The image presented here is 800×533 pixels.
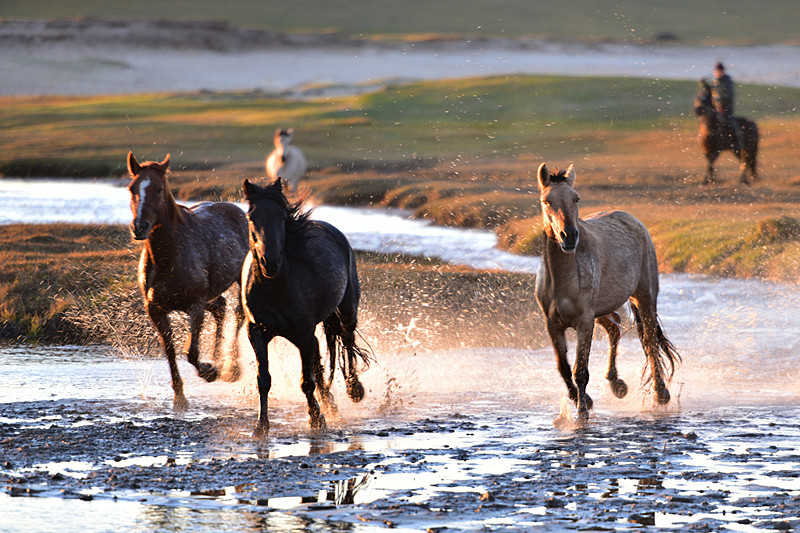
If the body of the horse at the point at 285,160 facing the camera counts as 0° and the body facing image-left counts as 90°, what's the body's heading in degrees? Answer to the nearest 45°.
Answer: approximately 0°

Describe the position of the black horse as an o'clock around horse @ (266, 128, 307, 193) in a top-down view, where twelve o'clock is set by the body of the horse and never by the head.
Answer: The black horse is roughly at 12 o'clock from the horse.

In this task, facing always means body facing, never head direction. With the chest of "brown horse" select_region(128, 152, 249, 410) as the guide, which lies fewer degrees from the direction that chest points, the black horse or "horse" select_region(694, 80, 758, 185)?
the black horse

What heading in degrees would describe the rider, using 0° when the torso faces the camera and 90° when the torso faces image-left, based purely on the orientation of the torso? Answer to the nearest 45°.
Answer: approximately 45°

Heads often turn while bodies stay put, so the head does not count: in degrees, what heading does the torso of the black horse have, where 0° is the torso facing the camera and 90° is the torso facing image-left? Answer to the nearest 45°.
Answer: approximately 45°

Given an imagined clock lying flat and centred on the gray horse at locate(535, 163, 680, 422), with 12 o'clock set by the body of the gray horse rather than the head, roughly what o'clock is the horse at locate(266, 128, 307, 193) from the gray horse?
The horse is roughly at 4 o'clock from the gray horse.

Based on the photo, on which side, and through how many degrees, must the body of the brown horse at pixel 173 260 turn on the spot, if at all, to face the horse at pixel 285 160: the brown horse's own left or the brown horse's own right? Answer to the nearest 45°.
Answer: approximately 135° to the brown horse's own right

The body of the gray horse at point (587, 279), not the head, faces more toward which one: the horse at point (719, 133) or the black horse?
the black horse

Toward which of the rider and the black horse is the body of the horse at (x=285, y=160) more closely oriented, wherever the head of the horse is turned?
the black horse
